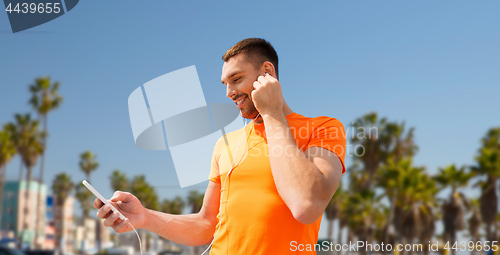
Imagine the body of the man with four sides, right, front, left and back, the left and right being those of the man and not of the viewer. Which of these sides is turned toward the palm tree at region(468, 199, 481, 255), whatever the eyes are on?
back

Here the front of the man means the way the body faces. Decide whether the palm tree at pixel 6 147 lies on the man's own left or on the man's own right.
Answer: on the man's own right

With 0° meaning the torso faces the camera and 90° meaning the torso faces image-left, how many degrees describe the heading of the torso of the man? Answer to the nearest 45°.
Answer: approximately 45°

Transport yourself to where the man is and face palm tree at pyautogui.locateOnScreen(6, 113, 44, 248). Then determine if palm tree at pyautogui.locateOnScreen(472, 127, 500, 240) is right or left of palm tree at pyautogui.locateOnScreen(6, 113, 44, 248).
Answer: right

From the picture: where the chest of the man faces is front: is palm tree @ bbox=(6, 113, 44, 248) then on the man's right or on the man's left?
on the man's right

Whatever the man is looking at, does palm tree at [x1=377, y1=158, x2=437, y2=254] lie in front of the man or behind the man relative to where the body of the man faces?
behind

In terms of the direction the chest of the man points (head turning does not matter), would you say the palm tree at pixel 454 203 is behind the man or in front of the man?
behind

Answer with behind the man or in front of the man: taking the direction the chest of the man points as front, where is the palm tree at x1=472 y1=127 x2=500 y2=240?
behind
